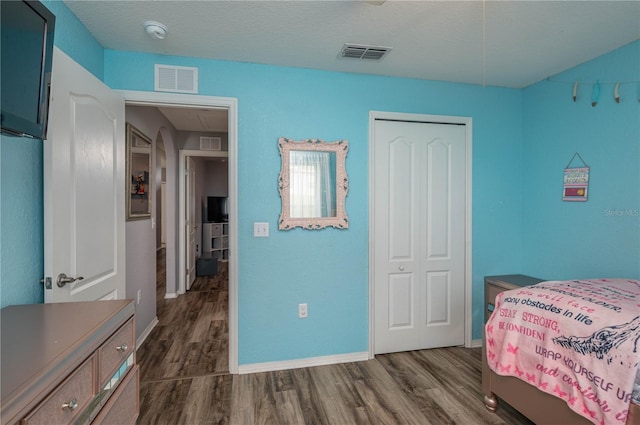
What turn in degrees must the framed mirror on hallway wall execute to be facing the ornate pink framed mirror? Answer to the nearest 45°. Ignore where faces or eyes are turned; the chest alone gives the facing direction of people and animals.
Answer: approximately 45° to its right

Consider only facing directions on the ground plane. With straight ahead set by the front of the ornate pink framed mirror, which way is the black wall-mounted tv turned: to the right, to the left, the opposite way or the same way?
to the left

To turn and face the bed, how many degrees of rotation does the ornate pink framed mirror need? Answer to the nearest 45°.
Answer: approximately 45° to its left

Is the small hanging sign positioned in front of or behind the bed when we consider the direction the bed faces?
behind

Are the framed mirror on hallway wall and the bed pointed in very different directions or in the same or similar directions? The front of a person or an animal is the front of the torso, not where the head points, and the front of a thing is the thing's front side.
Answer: very different directions

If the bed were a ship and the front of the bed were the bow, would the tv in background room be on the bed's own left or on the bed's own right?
on the bed's own right

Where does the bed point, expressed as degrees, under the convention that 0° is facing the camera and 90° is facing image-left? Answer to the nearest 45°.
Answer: approximately 45°

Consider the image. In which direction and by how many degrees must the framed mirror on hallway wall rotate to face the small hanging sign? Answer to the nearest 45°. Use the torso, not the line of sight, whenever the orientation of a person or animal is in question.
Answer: approximately 45° to its right

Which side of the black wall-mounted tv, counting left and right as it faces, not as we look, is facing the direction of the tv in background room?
left

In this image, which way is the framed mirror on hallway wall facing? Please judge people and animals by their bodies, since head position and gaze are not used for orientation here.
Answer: to the viewer's right

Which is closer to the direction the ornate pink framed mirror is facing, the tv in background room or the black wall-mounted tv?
the black wall-mounted tv

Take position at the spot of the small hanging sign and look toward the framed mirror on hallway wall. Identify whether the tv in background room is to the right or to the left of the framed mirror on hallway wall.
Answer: right

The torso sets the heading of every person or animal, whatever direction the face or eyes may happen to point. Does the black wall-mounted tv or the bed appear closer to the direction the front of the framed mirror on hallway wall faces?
the bed
